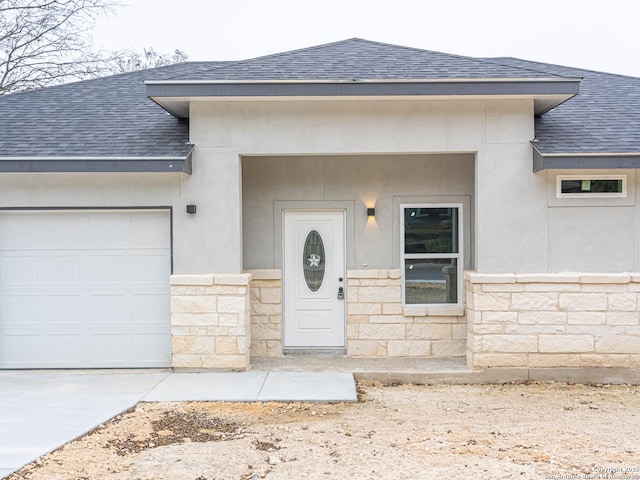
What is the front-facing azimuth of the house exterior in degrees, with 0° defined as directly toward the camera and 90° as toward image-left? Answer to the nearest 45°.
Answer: approximately 0°
